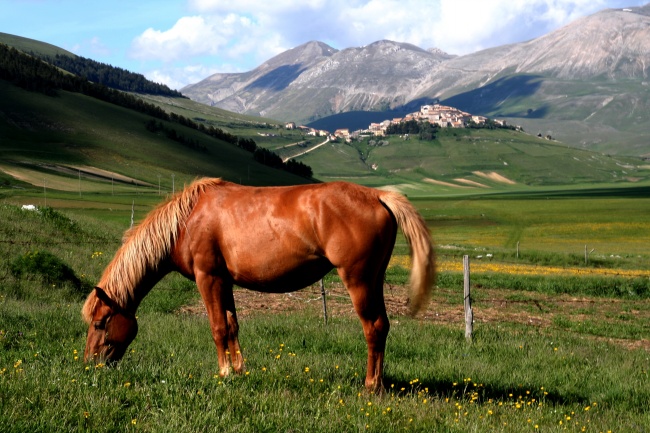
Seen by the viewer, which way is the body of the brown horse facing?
to the viewer's left
